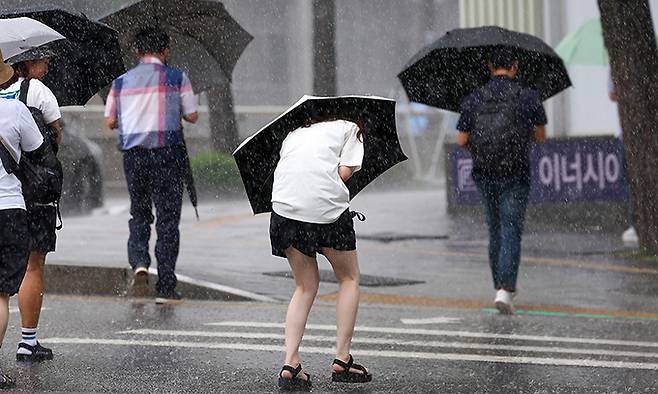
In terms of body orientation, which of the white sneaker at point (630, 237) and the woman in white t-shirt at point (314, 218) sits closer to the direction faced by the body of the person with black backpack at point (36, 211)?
the white sneaker

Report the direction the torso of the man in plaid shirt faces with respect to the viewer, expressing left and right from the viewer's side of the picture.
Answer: facing away from the viewer

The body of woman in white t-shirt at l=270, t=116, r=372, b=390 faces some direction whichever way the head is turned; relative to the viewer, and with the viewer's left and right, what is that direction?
facing away from the viewer and to the right of the viewer

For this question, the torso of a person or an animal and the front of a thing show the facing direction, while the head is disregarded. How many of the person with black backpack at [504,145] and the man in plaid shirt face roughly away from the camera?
2

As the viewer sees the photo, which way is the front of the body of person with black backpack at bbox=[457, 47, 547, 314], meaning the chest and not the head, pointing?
away from the camera

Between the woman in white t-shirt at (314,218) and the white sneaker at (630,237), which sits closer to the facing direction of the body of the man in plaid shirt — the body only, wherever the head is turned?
the white sneaker

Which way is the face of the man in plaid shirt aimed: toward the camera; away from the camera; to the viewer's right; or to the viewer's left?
away from the camera

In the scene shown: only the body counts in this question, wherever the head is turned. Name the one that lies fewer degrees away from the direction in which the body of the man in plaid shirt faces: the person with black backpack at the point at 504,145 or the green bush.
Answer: the green bush

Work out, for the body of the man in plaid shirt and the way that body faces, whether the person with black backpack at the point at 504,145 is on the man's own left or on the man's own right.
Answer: on the man's own right

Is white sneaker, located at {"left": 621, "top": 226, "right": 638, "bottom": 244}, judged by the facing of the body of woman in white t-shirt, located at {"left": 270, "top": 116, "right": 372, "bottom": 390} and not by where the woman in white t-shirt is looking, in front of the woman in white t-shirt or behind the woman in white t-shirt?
in front

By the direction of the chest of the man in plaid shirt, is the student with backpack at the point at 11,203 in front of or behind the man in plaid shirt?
behind
